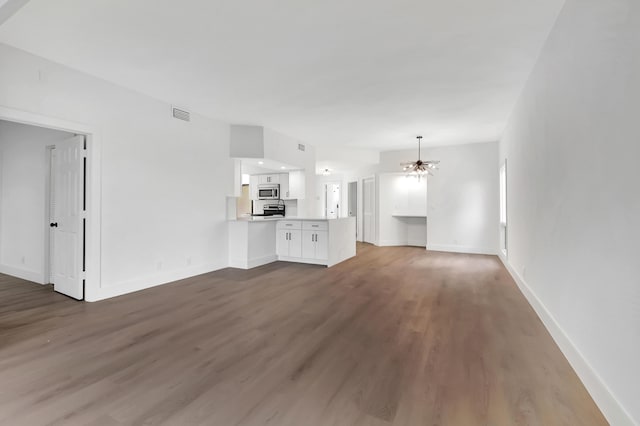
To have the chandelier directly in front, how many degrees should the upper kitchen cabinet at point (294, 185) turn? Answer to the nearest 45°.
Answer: approximately 135° to its left

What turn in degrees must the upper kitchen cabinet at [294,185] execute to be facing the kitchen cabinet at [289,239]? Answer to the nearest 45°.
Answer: approximately 45° to its left

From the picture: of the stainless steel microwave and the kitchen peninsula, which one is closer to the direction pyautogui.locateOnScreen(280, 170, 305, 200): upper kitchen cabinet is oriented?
the kitchen peninsula

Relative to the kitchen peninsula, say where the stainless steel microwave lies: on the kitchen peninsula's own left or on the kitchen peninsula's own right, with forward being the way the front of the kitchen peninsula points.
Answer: on the kitchen peninsula's own right

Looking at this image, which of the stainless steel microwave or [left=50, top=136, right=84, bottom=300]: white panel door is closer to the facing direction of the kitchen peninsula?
the white panel door

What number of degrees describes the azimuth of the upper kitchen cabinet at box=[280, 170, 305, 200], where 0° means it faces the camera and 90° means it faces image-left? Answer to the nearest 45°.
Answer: approximately 45°

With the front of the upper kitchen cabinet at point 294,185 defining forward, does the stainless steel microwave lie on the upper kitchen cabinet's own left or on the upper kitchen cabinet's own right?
on the upper kitchen cabinet's own right
